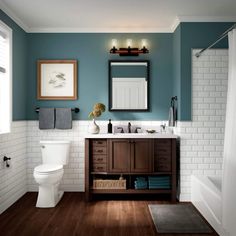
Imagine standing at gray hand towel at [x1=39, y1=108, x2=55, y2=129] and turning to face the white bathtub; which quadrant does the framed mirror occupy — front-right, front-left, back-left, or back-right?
front-left

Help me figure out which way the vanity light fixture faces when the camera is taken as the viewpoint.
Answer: facing the viewer

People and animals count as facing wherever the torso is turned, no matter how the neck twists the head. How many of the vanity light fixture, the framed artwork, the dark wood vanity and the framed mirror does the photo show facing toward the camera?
4

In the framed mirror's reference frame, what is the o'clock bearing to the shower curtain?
The shower curtain is roughly at 11 o'clock from the framed mirror.

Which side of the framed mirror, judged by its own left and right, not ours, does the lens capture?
front

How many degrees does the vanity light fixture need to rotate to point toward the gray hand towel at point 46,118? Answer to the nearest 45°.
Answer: approximately 90° to its right

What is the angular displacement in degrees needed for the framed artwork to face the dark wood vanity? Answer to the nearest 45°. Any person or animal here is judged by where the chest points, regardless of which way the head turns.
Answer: approximately 45° to its left

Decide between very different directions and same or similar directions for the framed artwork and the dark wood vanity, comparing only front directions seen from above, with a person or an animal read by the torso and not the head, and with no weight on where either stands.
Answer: same or similar directions

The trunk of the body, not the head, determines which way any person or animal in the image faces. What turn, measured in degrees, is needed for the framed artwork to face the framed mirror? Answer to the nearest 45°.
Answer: approximately 90° to its left

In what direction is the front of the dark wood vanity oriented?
toward the camera
